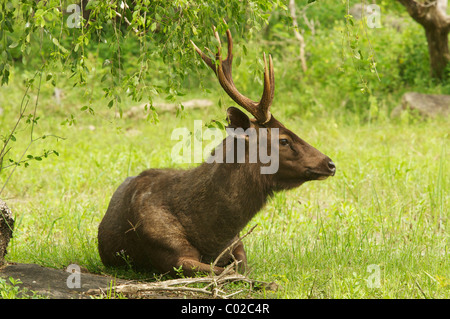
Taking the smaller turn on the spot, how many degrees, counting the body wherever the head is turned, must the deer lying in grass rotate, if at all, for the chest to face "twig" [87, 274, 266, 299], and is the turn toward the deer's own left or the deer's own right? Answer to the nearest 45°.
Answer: approximately 90° to the deer's own right

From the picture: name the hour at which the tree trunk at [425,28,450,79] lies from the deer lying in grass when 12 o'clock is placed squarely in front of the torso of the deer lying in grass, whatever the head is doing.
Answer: The tree trunk is roughly at 10 o'clock from the deer lying in grass.

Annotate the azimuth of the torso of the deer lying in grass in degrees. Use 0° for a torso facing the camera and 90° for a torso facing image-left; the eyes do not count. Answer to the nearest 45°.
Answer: approximately 270°

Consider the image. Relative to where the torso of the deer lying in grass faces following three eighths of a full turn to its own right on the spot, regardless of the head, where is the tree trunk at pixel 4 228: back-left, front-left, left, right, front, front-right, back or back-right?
front-right
